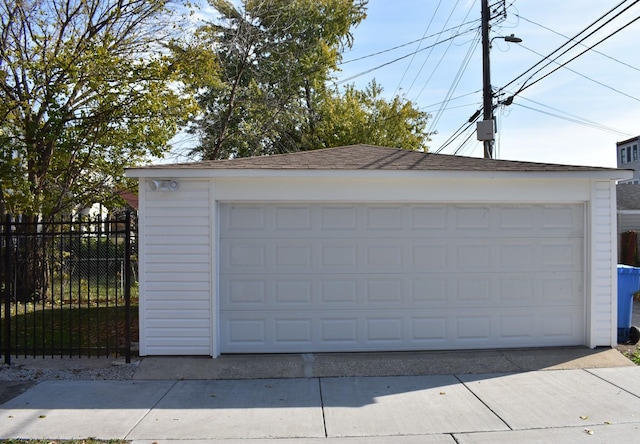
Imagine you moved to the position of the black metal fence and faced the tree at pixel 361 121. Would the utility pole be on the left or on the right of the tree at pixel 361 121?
right

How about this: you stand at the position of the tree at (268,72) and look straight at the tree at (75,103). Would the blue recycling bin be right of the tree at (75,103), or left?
left

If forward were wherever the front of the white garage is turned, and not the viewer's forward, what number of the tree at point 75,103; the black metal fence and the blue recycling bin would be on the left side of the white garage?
1

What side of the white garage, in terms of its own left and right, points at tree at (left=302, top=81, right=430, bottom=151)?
back

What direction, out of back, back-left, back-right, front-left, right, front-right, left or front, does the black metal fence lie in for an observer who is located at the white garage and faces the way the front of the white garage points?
right

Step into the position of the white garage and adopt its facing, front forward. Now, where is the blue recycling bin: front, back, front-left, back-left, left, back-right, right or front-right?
left

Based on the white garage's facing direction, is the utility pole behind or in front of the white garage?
behind

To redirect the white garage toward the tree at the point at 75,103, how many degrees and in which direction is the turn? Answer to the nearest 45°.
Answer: approximately 135° to its right

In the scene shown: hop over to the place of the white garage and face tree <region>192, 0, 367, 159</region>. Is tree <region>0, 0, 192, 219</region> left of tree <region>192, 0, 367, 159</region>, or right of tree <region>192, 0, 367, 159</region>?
left

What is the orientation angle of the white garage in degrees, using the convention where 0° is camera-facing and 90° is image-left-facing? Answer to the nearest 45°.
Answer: approximately 0°

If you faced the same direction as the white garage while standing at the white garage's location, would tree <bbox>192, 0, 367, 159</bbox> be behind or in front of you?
behind
